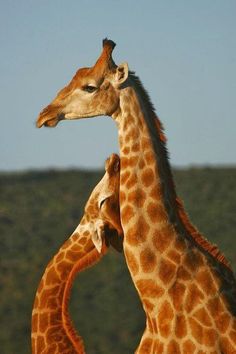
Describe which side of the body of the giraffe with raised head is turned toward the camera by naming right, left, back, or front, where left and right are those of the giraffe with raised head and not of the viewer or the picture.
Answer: left
